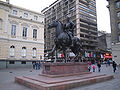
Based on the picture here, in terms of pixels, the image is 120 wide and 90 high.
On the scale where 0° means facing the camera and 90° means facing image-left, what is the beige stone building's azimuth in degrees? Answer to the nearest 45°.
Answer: approximately 315°

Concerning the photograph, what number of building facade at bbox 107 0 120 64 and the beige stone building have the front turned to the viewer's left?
1

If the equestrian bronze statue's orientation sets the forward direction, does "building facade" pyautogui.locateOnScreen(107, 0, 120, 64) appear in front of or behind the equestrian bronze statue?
behind

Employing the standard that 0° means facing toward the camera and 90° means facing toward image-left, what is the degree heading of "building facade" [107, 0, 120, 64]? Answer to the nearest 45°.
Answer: approximately 90°

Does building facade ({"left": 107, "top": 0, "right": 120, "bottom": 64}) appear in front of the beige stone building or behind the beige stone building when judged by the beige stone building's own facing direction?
in front

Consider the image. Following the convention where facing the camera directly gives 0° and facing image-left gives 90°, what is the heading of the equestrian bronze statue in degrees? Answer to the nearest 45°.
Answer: approximately 45°

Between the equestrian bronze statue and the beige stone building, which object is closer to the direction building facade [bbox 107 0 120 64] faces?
the beige stone building
